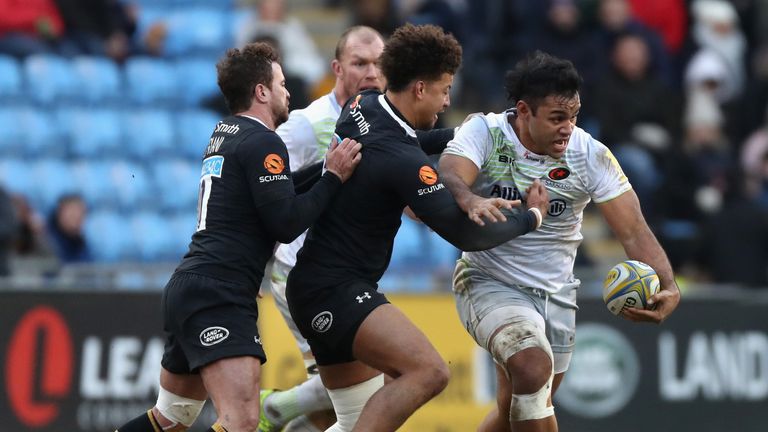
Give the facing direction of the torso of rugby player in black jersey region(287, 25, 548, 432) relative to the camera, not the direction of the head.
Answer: to the viewer's right

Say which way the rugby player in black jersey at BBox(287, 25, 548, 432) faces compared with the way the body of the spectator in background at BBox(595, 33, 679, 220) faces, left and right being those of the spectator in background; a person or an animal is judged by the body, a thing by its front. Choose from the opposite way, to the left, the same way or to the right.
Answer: to the left

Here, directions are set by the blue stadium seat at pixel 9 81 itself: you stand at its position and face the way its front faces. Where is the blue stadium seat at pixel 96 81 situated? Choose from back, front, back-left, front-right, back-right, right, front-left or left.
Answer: left

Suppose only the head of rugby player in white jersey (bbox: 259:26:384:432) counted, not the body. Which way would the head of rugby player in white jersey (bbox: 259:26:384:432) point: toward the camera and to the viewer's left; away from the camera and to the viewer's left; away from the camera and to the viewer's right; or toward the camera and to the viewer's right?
toward the camera and to the viewer's right

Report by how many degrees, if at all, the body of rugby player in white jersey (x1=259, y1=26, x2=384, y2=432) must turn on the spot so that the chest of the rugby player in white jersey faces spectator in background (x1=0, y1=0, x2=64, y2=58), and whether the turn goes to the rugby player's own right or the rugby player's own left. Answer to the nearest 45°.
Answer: approximately 180°

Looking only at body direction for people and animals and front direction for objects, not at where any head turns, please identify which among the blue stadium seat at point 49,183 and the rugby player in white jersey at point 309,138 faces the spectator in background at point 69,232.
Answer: the blue stadium seat

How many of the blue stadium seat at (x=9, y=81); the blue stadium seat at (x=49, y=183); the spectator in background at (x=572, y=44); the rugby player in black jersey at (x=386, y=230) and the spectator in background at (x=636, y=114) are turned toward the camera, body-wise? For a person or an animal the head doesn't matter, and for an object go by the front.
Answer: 4

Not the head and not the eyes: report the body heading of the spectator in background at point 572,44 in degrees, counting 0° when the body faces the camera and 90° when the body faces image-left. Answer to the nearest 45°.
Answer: approximately 0°

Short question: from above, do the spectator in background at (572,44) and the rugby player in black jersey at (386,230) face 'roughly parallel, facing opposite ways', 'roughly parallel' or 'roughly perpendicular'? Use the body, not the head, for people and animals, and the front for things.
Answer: roughly perpendicular

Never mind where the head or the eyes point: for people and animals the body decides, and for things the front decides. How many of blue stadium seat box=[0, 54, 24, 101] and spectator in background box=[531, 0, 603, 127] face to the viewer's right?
0

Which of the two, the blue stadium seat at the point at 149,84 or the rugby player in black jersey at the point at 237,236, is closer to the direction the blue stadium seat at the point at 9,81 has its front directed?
the rugby player in black jersey

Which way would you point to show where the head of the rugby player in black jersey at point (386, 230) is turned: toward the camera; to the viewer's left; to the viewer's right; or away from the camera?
to the viewer's right
